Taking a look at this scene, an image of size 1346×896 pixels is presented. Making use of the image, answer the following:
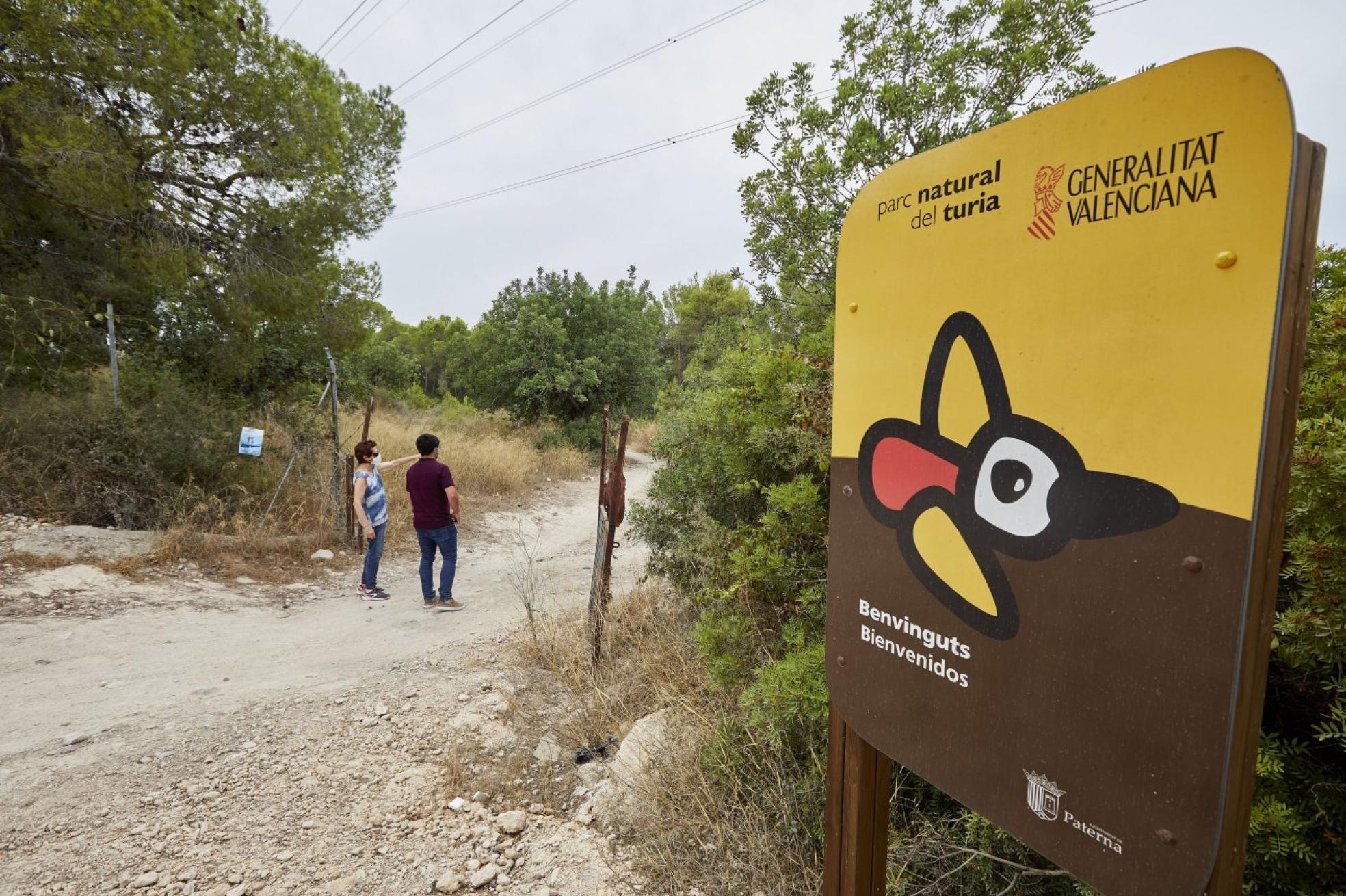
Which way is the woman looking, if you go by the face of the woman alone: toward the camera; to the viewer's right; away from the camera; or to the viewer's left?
to the viewer's right

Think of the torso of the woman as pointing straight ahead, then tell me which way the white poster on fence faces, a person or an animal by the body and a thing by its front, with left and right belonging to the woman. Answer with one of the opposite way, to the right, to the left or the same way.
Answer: to the right

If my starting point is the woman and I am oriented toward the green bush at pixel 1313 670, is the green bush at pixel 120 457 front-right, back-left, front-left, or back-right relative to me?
back-right

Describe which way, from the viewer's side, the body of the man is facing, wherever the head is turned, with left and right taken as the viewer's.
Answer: facing away from the viewer and to the right of the viewer

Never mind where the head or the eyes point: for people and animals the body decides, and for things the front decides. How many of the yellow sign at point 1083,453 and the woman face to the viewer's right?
1

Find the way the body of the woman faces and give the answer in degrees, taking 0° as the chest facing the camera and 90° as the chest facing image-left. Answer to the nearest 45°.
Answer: approximately 270°

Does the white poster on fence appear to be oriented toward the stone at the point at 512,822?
yes

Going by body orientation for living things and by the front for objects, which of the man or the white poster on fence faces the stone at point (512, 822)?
the white poster on fence

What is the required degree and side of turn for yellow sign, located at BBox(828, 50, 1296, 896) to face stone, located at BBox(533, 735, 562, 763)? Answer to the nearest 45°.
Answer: approximately 90° to its right

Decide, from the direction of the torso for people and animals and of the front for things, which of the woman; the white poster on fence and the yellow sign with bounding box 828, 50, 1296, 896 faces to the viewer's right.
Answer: the woman
